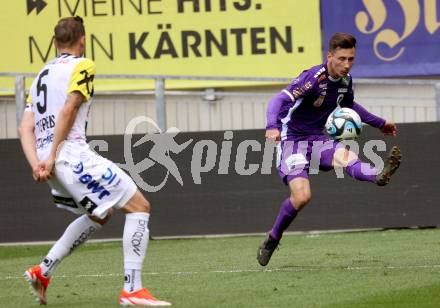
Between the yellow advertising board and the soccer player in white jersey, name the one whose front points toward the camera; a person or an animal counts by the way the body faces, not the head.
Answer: the yellow advertising board

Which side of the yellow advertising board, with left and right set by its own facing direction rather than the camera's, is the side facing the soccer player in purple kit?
front

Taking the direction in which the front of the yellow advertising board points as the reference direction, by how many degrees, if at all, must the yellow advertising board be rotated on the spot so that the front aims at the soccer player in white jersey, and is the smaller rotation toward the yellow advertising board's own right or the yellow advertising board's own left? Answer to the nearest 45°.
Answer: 0° — it already faces them

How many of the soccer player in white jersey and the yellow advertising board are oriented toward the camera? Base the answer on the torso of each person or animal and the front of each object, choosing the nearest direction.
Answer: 1

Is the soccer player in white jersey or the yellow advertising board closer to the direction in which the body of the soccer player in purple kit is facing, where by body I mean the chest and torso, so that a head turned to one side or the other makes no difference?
the soccer player in white jersey

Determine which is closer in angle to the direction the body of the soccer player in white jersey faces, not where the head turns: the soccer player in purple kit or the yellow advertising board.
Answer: the soccer player in purple kit

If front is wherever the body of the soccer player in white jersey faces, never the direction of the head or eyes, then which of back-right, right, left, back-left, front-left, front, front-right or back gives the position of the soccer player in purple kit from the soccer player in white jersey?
front

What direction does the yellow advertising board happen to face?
toward the camera

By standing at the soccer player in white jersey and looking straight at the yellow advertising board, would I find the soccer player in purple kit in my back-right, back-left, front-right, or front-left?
front-right

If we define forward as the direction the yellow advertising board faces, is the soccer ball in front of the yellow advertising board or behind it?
in front

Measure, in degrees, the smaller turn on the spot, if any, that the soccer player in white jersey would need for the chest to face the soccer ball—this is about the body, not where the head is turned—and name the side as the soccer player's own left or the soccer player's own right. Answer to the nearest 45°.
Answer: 0° — they already face it

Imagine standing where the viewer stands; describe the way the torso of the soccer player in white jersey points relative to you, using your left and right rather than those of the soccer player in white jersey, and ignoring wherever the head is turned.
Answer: facing away from the viewer and to the right of the viewer

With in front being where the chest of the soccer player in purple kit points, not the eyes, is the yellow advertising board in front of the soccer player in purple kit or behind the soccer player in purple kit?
behind

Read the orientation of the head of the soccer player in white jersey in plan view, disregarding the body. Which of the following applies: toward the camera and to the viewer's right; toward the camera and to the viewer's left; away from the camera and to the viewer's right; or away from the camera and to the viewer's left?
away from the camera and to the viewer's right

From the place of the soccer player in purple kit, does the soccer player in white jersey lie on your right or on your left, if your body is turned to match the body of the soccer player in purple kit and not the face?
on your right

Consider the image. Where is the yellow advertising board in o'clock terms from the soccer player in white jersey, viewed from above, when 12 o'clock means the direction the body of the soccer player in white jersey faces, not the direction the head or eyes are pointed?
The yellow advertising board is roughly at 11 o'clock from the soccer player in white jersey.
